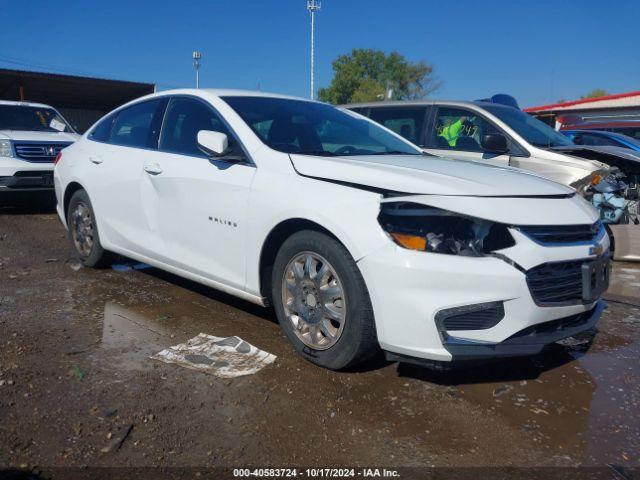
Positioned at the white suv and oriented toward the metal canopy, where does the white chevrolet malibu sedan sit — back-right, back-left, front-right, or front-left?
back-right

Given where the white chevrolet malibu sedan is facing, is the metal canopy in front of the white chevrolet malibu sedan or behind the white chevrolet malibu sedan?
behind

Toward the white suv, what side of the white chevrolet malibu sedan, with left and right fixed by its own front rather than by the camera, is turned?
back

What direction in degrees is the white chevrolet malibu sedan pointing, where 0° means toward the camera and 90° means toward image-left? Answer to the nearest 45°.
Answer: approximately 315°

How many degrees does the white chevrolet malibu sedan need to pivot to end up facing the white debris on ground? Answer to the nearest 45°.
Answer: approximately 135° to its right
